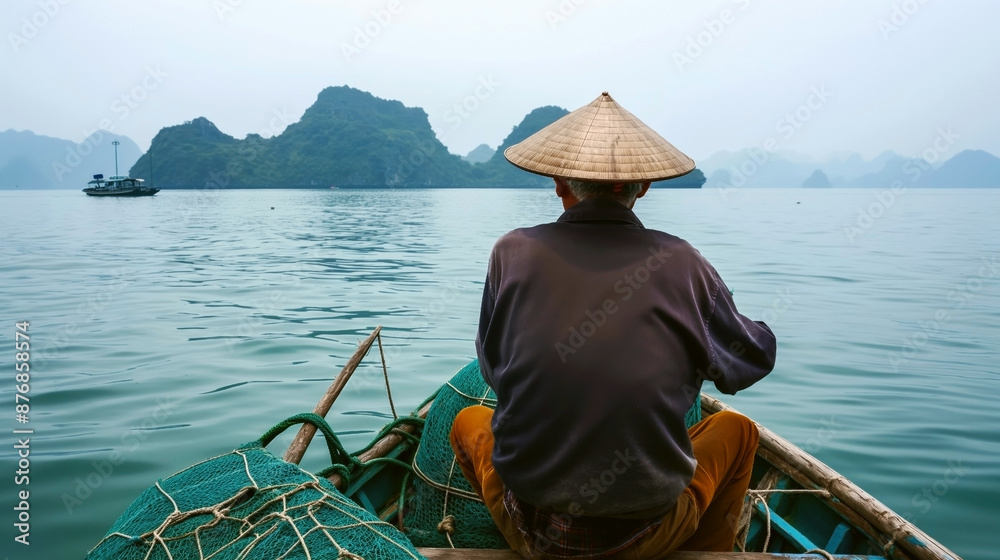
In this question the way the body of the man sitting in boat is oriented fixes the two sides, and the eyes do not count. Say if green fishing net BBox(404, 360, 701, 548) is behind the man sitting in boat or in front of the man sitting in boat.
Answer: in front

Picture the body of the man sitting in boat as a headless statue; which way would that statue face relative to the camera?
away from the camera

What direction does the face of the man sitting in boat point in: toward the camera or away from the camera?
away from the camera

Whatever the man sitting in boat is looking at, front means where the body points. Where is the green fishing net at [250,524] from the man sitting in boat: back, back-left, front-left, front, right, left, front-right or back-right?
left

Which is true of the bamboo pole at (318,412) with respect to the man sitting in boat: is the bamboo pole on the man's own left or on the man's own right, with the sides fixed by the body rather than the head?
on the man's own left

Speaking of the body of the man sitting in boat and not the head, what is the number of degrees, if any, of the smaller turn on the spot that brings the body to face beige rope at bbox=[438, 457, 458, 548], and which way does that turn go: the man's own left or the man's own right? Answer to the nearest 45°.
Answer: approximately 45° to the man's own left
